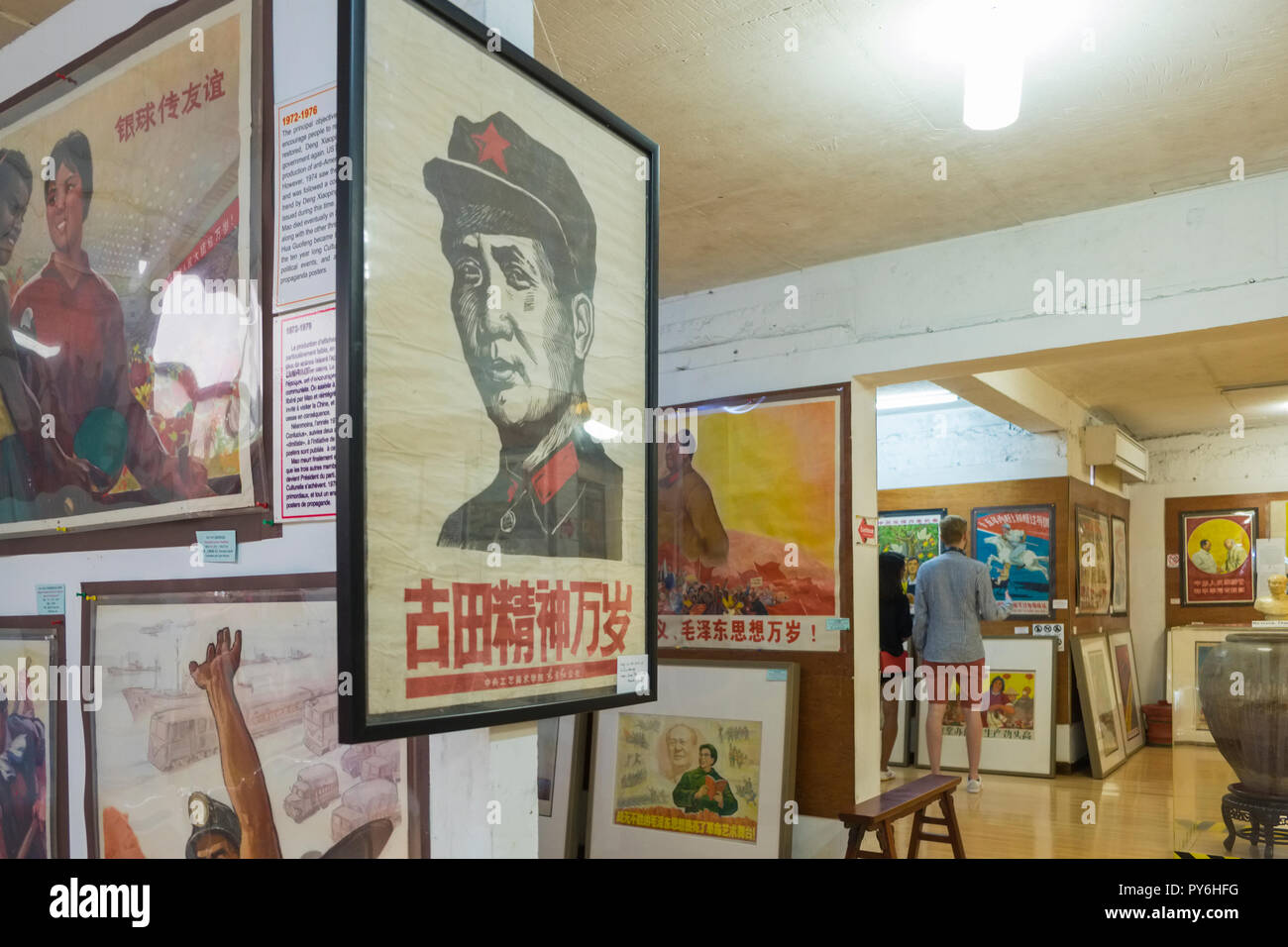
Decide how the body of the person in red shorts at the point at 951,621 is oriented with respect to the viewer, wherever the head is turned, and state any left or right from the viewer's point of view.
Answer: facing away from the viewer

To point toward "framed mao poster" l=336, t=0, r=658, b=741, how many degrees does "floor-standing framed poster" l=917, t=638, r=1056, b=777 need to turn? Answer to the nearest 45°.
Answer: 0° — it already faces it

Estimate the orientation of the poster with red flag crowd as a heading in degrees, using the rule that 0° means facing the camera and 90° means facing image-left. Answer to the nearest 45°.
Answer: approximately 45°

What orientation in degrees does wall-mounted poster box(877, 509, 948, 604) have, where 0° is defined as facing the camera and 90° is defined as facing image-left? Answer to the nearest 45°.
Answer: approximately 0°

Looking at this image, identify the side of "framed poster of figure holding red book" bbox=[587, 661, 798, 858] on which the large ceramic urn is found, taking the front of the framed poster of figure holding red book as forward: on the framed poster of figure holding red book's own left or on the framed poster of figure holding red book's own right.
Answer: on the framed poster of figure holding red book's own left
